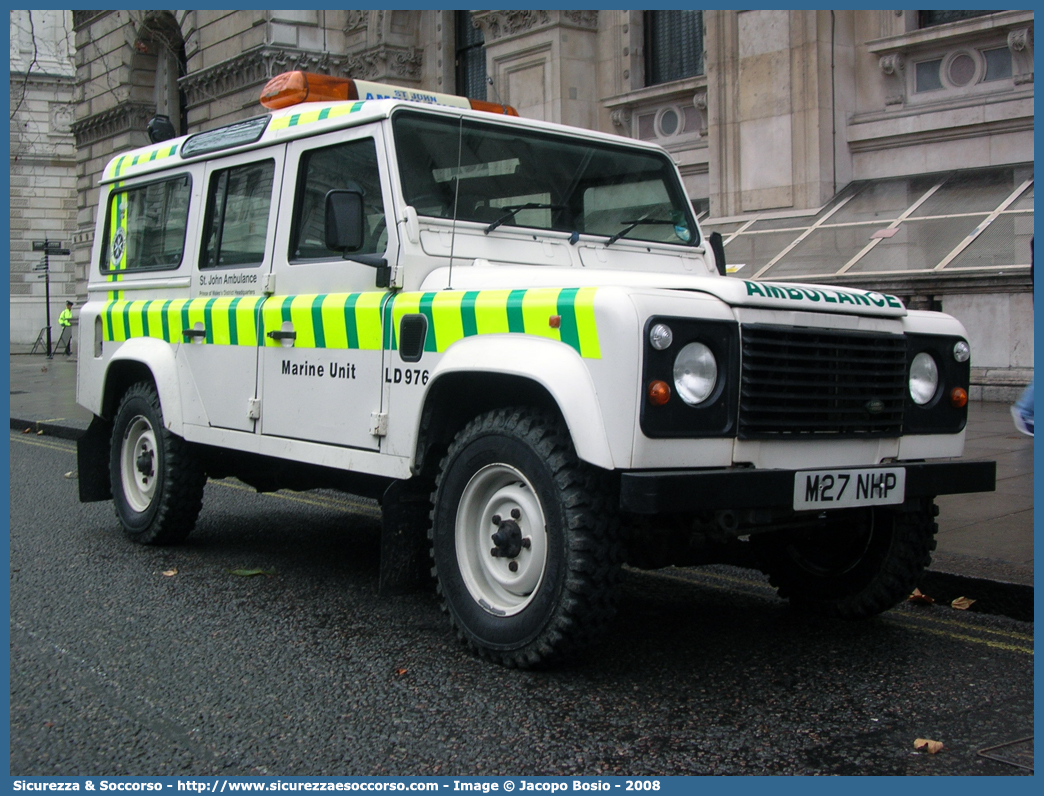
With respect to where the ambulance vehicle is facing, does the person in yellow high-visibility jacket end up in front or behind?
behind

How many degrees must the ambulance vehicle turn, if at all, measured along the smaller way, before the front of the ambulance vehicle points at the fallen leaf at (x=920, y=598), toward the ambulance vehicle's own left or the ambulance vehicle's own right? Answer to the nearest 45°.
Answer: approximately 45° to the ambulance vehicle's own left

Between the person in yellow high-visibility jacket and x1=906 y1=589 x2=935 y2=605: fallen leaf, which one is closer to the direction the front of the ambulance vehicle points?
the fallen leaf

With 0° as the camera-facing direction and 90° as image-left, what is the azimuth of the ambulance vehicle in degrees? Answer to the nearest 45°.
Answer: approximately 315°

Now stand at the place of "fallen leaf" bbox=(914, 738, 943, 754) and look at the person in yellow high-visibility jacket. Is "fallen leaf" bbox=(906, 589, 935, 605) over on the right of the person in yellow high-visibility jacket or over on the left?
right
